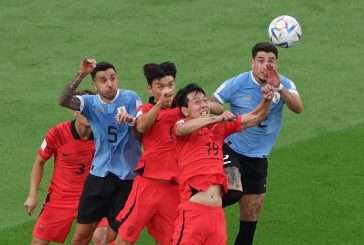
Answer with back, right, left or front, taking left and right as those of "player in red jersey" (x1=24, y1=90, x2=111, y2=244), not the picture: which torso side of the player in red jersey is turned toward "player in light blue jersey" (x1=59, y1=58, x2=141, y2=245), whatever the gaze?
front

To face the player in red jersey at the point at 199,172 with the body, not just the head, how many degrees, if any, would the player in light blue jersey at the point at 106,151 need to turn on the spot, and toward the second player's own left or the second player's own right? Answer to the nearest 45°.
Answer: approximately 45° to the second player's own left

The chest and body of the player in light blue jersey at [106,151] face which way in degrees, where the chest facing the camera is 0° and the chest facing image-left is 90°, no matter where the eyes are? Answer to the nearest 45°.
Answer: approximately 0°

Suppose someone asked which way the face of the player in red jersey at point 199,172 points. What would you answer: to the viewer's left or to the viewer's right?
to the viewer's right

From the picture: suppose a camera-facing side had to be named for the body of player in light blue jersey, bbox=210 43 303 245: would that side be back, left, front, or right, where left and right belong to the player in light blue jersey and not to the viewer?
front

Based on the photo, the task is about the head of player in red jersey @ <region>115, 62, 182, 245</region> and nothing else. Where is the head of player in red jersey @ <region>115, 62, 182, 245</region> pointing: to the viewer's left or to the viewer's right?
to the viewer's right

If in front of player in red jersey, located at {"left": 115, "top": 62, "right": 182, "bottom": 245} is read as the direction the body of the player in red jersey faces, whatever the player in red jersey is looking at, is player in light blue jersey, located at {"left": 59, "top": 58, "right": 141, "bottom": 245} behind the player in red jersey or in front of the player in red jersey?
behind

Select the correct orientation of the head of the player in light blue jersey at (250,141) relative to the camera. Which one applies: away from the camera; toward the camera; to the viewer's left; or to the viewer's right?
toward the camera

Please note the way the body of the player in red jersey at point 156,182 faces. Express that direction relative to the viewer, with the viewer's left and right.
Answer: facing the viewer and to the right of the viewer
